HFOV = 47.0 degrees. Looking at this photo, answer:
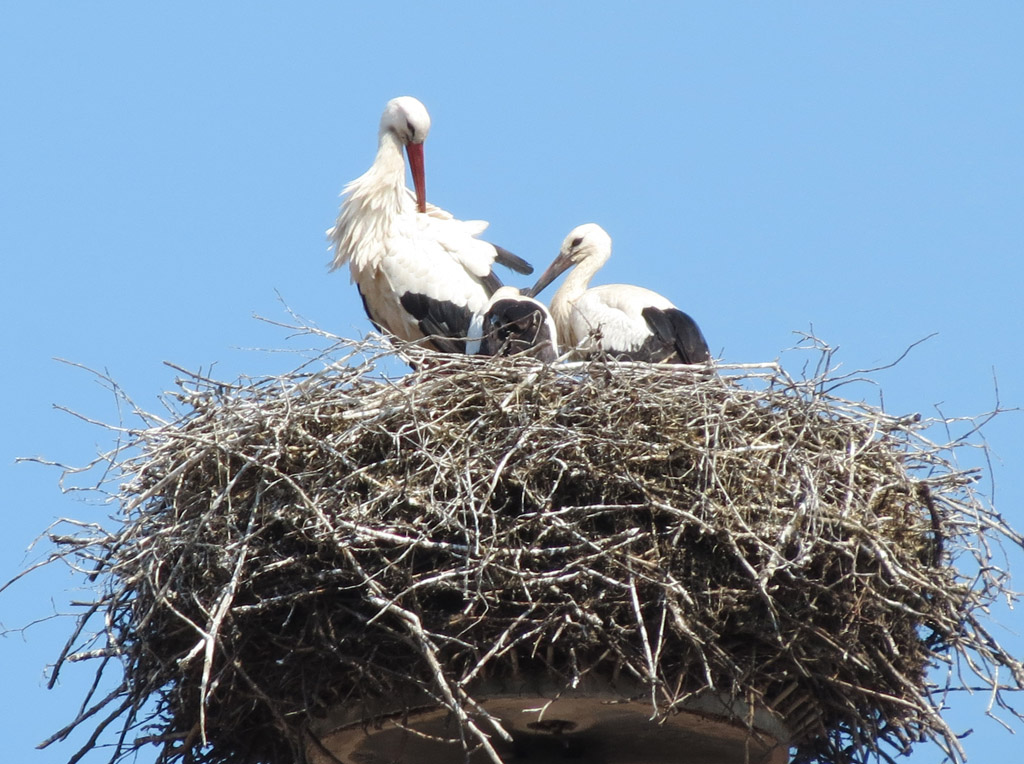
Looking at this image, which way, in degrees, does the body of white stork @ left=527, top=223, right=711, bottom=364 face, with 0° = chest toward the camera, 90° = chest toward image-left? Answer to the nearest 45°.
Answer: approximately 90°

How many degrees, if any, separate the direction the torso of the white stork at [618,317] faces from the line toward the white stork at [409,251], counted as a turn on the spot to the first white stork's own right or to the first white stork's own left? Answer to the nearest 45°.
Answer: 0° — it already faces it

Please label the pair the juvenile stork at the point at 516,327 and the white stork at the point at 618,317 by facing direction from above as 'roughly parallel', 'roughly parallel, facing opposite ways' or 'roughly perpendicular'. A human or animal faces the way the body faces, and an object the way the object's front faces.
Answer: roughly perpendicular
